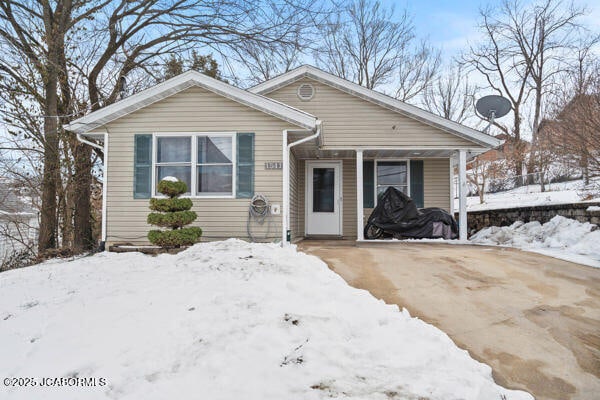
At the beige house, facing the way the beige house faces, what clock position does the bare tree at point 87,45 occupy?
The bare tree is roughly at 4 o'clock from the beige house.

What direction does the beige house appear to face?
toward the camera

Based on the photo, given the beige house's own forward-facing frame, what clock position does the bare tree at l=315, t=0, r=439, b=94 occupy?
The bare tree is roughly at 7 o'clock from the beige house.

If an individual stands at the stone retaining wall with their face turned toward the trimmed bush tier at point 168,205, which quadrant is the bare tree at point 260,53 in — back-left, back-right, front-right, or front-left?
front-right

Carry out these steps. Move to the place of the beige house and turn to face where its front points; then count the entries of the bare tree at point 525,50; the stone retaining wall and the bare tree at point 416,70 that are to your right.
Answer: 0

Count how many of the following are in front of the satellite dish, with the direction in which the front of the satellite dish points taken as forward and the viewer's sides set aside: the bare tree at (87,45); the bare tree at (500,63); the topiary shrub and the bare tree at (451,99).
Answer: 2

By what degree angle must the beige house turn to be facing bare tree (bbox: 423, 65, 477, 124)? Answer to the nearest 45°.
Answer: approximately 135° to its left
